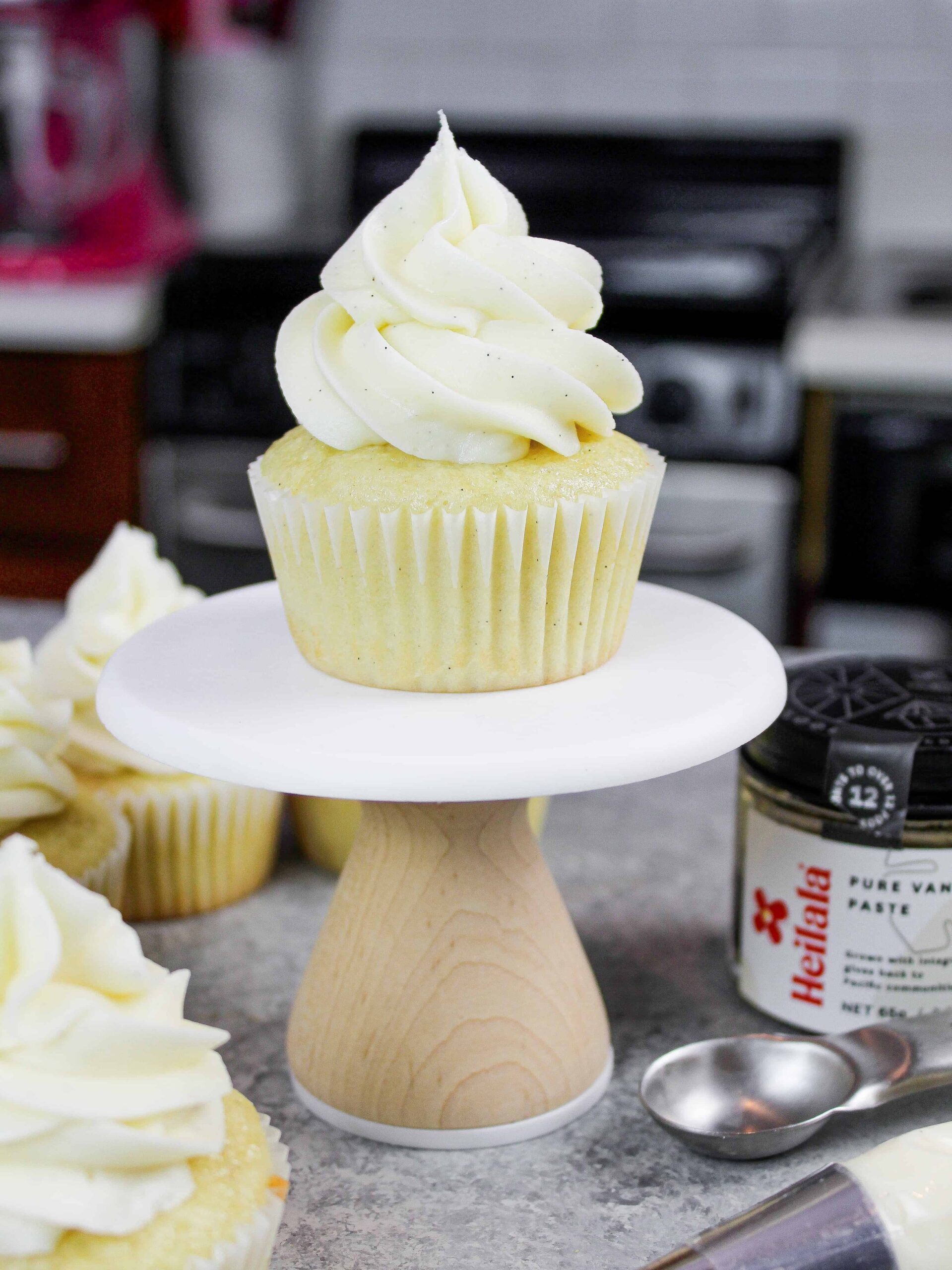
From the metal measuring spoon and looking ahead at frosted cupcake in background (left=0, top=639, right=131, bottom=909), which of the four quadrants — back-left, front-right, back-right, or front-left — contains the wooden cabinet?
front-right

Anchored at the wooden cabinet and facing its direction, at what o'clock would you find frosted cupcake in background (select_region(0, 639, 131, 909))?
The frosted cupcake in background is roughly at 12 o'clock from the wooden cabinet.

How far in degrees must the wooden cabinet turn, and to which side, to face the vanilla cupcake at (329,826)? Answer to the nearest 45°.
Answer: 0° — it already faces it

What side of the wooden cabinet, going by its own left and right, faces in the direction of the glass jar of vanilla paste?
front

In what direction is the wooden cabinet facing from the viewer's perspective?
toward the camera

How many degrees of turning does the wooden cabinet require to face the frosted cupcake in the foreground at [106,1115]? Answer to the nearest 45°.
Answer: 0° — it already faces it

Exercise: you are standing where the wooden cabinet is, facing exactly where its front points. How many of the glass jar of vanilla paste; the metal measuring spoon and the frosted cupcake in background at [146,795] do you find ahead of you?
3

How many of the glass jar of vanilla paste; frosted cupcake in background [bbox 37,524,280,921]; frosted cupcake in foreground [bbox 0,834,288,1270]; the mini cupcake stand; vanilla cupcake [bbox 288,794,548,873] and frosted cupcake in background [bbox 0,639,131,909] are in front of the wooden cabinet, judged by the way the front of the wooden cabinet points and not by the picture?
6

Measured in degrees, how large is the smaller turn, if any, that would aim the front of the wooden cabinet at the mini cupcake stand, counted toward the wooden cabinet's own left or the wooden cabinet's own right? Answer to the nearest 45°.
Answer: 0° — it already faces it

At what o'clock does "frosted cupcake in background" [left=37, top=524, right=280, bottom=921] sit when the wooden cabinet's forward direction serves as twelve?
The frosted cupcake in background is roughly at 12 o'clock from the wooden cabinet.

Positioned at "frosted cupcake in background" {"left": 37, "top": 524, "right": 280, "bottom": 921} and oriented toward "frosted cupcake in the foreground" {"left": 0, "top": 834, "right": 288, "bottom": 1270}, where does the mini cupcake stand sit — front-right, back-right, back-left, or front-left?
front-left

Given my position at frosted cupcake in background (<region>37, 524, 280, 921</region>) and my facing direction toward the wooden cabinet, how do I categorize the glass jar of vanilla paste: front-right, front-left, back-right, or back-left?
back-right

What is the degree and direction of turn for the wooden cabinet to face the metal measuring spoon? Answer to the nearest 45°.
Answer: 0° — it already faces it

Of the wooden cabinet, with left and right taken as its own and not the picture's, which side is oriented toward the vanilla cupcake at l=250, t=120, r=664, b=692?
front
